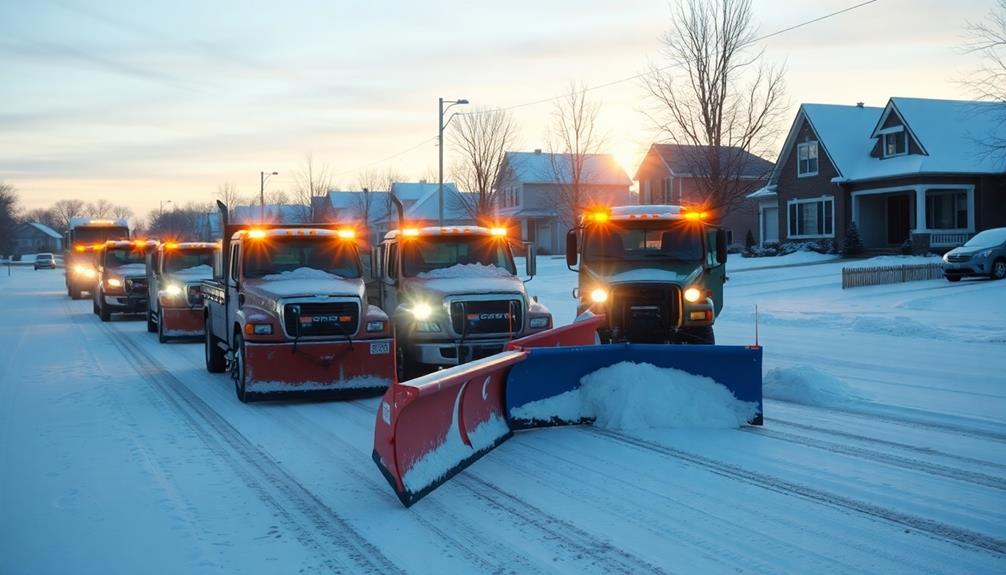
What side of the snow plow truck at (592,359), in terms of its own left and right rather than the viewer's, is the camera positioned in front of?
front

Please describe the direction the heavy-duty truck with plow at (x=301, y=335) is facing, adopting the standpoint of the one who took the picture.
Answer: facing the viewer

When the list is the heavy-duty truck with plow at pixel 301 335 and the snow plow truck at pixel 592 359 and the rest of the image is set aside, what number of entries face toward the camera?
2

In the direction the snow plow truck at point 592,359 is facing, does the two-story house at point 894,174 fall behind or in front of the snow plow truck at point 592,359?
behind

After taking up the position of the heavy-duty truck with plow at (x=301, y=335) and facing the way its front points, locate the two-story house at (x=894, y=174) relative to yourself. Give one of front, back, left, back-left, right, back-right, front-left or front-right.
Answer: back-left

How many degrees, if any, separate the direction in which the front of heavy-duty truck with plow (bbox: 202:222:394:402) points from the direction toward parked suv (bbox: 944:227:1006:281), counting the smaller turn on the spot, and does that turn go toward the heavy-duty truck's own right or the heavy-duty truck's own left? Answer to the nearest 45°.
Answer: approximately 135° to the heavy-duty truck's own left

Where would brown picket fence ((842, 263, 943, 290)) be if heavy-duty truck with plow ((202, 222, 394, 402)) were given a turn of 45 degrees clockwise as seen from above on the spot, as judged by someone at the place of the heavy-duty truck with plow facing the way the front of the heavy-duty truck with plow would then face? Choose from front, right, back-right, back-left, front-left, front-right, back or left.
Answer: back

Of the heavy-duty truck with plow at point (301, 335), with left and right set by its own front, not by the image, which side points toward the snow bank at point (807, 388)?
left

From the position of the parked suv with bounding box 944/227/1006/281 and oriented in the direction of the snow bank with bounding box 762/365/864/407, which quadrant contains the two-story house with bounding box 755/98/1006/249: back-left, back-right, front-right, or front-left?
back-right

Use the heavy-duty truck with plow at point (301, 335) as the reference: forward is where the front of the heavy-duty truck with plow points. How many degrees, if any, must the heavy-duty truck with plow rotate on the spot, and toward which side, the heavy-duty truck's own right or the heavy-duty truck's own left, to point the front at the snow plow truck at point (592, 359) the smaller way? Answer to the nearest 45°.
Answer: approximately 45° to the heavy-duty truck's own left

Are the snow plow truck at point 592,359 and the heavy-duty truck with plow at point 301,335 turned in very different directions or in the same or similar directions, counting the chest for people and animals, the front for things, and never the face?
same or similar directions
